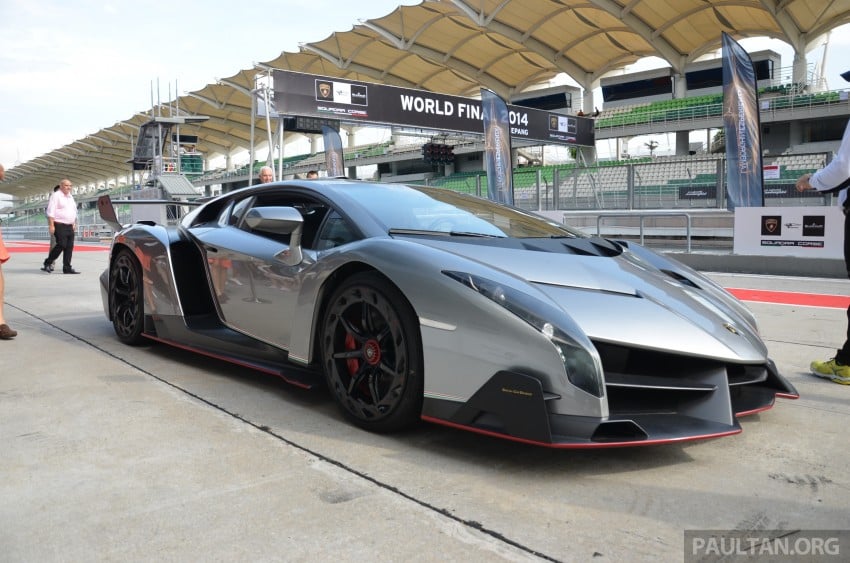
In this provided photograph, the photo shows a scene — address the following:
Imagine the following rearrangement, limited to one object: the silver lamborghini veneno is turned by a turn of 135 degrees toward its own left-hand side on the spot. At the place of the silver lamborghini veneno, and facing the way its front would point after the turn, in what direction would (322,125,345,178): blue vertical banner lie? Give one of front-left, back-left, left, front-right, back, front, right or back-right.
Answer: front

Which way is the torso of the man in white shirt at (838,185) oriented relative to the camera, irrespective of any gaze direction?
to the viewer's left

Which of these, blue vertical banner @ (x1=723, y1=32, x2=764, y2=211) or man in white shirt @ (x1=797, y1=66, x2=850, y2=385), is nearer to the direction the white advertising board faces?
the man in white shirt

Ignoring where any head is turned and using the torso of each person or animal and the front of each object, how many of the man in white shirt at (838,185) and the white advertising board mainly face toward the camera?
1

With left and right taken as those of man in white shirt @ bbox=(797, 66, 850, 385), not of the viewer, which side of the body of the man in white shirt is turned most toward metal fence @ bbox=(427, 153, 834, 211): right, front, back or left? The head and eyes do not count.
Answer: right

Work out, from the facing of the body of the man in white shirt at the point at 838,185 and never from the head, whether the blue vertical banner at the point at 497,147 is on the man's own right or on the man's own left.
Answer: on the man's own right

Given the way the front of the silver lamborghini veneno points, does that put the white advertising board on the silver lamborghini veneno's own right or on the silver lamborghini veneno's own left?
on the silver lamborghini veneno's own left

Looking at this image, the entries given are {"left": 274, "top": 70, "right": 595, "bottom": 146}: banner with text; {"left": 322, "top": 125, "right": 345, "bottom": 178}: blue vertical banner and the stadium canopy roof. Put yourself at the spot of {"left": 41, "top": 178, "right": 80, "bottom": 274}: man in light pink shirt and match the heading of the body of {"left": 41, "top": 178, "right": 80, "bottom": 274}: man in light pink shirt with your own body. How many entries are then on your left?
3

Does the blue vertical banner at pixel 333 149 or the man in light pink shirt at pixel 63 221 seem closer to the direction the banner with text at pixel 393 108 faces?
the man in light pink shirt

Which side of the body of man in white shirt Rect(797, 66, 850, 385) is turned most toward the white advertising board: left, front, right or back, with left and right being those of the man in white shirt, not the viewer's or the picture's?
right

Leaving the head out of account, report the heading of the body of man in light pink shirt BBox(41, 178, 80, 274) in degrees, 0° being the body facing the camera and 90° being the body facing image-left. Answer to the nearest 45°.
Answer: approximately 315°

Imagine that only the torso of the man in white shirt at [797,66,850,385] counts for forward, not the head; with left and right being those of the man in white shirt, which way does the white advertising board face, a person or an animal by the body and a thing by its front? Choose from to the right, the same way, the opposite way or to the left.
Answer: to the left

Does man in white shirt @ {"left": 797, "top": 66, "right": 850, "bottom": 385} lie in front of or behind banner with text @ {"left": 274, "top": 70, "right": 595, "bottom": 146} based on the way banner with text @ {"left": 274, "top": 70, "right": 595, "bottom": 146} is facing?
in front
